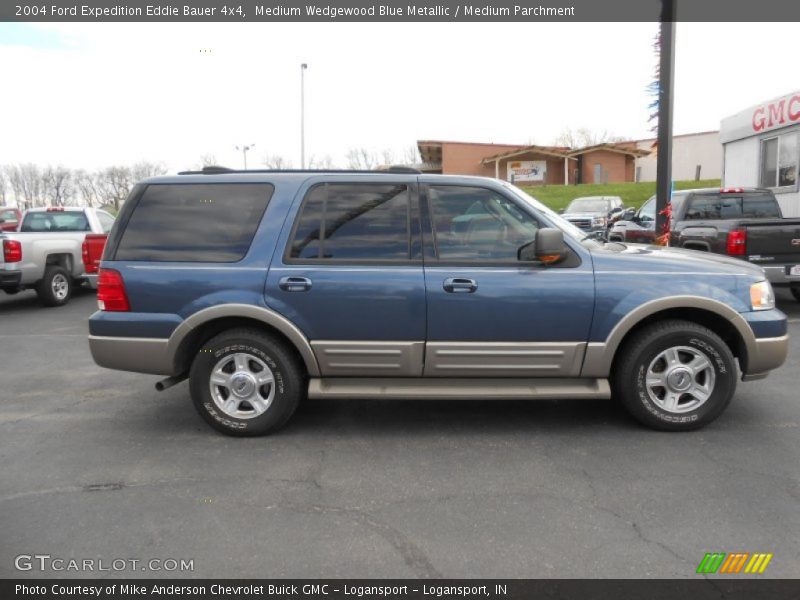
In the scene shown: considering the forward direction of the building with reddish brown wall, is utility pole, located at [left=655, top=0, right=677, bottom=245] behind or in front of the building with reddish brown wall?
in front

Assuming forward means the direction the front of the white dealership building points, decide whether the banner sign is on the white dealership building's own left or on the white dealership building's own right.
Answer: on the white dealership building's own right

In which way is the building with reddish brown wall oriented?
toward the camera

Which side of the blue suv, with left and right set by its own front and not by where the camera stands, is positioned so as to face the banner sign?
left

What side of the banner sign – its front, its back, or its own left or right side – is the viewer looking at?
front

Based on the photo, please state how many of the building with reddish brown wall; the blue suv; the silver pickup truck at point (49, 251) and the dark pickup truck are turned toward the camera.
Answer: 1

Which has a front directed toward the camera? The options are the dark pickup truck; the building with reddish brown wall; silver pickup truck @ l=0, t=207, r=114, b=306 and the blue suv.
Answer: the building with reddish brown wall

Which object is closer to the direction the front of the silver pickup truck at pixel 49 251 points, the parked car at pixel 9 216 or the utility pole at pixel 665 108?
the parked car

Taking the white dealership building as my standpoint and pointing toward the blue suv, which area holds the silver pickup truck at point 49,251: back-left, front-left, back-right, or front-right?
front-right

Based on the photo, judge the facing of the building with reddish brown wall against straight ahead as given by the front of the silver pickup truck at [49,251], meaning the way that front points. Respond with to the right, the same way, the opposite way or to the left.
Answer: the opposite way

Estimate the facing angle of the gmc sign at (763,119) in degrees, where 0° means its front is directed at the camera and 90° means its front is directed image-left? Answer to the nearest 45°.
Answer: approximately 45°

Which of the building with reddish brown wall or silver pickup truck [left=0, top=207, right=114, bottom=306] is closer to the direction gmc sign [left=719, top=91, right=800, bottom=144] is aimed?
the silver pickup truck

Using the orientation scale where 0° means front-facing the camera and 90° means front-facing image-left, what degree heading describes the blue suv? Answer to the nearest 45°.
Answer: approximately 270°

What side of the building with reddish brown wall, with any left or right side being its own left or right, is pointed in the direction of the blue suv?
front

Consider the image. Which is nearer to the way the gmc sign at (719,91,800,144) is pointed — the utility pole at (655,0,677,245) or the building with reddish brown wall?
the utility pole
